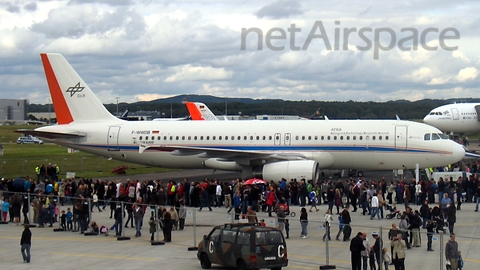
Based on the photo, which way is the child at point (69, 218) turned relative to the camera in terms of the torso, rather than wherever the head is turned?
away from the camera

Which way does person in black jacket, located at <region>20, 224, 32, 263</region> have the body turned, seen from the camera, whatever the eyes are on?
away from the camera

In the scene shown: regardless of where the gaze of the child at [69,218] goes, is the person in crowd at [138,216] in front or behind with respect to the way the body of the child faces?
behind

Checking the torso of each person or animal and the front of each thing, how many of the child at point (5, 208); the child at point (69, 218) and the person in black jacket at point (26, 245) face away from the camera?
3

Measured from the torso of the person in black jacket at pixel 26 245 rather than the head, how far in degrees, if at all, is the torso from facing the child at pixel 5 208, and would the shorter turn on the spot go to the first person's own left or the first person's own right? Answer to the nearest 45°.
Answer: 0° — they already face them

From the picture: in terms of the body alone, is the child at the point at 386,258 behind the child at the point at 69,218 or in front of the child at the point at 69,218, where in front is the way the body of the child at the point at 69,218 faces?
behind

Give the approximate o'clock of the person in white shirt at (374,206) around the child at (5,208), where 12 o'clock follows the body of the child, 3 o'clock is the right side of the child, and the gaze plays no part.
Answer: The person in white shirt is roughly at 4 o'clock from the child.

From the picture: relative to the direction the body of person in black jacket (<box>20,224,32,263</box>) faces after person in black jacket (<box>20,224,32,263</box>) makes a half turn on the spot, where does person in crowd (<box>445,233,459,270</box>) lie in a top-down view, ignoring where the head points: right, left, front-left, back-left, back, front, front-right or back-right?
front-left

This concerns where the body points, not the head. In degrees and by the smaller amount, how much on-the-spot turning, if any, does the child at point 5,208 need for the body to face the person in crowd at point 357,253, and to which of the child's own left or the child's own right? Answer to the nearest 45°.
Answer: approximately 135° to the child's own right

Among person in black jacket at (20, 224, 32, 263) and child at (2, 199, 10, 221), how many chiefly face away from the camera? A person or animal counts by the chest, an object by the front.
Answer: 2

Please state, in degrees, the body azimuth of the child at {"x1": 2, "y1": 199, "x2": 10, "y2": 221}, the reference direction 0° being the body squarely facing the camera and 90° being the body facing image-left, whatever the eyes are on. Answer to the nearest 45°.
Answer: approximately 180°
